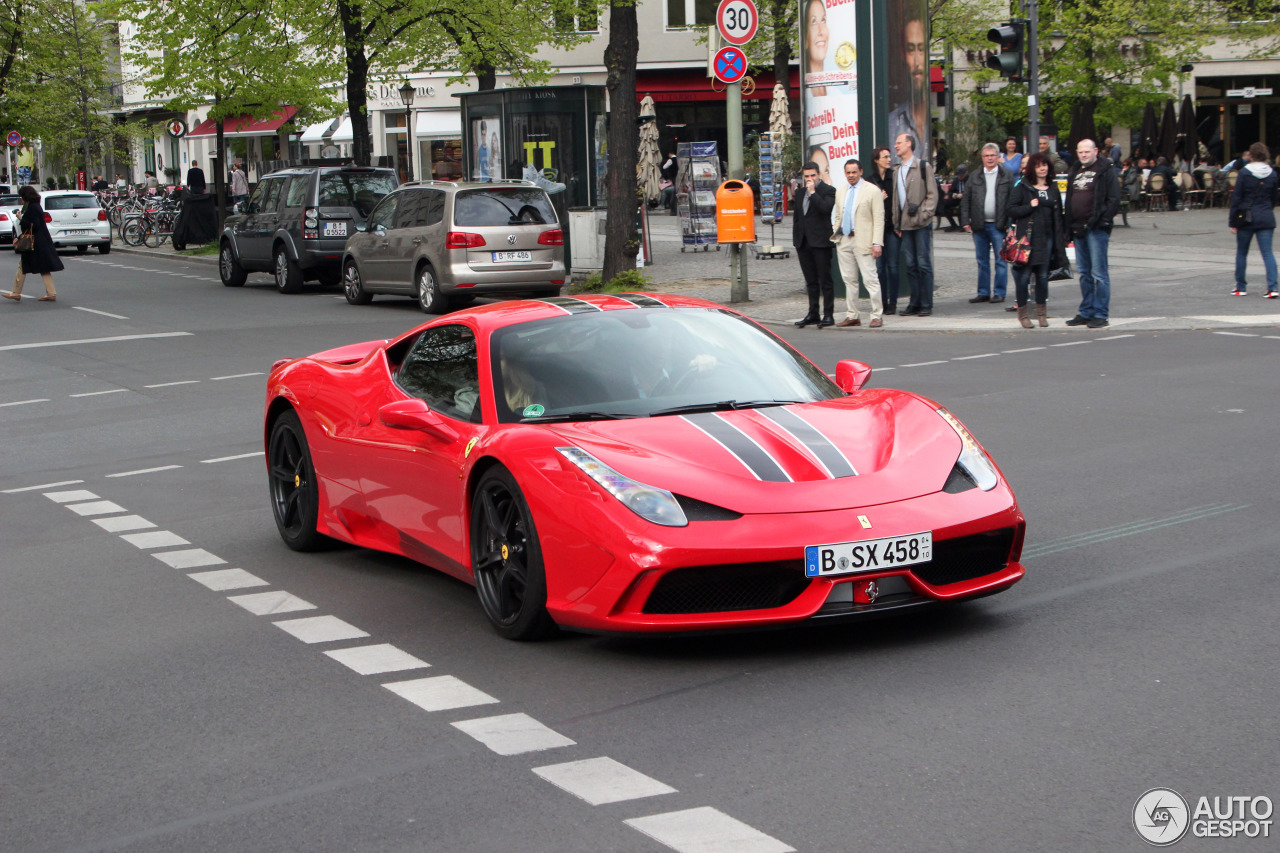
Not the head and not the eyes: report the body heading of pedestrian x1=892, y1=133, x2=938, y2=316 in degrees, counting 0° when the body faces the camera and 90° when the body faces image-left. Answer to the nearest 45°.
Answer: approximately 45°

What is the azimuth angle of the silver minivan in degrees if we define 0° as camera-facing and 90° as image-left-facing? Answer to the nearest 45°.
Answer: approximately 135°

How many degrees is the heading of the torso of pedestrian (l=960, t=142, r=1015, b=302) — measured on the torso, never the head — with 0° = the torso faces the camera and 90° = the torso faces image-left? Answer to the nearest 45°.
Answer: approximately 0°

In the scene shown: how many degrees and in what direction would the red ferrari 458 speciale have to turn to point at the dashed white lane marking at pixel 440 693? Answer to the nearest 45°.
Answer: approximately 90° to its right

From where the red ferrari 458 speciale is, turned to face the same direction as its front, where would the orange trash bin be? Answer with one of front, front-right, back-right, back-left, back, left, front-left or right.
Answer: back-left

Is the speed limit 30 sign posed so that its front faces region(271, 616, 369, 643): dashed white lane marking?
yes

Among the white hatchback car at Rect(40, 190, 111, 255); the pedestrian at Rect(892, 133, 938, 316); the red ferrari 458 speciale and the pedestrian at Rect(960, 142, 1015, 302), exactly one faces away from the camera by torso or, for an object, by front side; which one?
the white hatchback car

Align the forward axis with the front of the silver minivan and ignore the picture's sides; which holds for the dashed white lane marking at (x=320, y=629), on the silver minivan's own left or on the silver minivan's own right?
on the silver minivan's own left

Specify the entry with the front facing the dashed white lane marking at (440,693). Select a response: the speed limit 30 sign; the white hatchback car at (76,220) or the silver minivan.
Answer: the speed limit 30 sign

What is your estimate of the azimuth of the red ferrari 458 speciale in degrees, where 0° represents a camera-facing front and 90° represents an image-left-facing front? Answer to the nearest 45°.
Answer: approximately 315°
